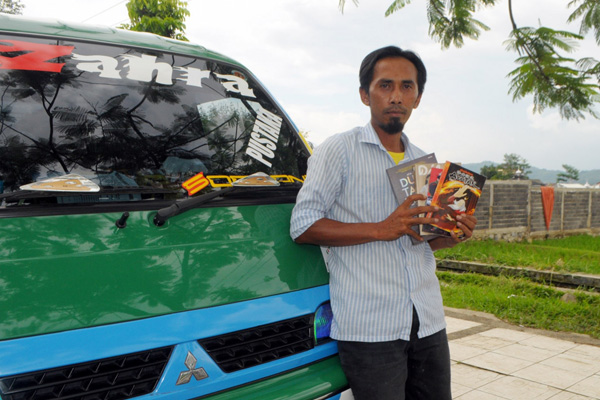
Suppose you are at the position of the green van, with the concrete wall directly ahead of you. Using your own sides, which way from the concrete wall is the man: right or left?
right

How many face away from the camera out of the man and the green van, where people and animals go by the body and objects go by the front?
0

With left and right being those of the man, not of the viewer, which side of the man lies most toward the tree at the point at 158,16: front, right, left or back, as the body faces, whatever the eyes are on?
back

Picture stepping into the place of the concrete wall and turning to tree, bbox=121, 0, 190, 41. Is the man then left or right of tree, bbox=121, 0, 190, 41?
left

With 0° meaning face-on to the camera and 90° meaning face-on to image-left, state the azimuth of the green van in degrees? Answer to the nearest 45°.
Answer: approximately 315°

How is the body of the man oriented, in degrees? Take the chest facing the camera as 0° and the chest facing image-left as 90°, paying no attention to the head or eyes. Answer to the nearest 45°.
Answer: approximately 315°

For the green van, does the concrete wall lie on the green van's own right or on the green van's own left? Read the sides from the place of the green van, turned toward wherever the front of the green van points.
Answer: on the green van's own left

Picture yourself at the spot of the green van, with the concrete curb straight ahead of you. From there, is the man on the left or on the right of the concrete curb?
right

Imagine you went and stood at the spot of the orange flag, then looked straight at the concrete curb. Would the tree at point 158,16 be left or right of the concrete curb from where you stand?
right

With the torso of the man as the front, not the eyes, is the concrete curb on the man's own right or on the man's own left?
on the man's own left

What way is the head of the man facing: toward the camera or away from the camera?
toward the camera

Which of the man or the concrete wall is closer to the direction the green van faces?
the man

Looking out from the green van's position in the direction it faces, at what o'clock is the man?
The man is roughly at 11 o'clock from the green van.
